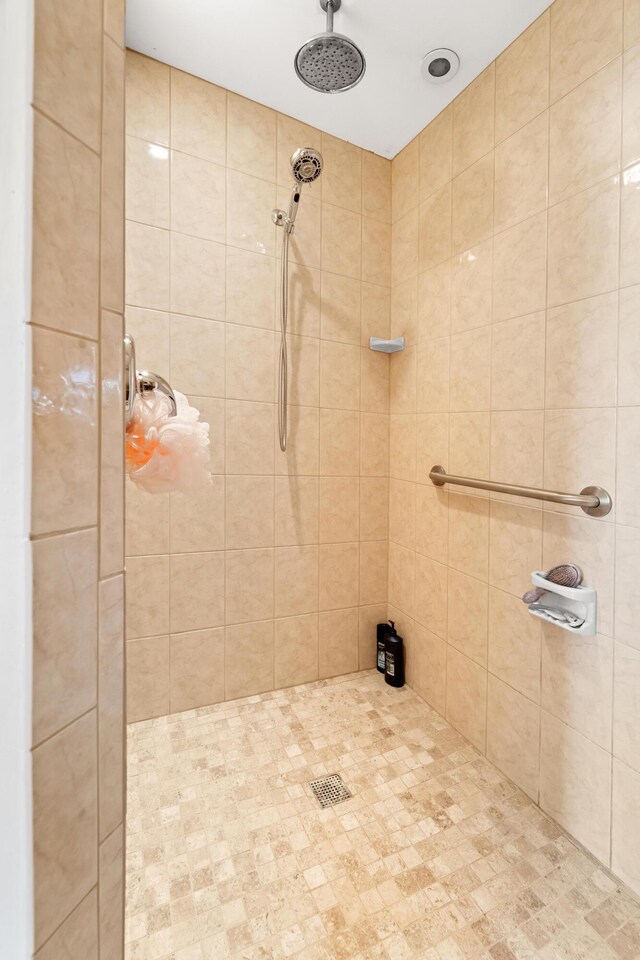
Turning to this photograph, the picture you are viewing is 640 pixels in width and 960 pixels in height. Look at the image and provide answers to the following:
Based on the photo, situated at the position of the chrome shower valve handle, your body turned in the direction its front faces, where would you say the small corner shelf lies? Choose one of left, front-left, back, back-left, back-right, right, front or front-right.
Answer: front-left

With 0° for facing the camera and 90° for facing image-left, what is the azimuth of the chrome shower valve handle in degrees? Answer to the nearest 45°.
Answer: approximately 270°

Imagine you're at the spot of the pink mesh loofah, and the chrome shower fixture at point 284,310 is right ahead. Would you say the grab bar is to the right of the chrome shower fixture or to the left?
right

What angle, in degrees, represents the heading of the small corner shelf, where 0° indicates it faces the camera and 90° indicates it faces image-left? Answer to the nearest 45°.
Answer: approximately 0°

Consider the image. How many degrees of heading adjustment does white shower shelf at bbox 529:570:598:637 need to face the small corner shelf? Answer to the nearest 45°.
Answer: approximately 90° to its right

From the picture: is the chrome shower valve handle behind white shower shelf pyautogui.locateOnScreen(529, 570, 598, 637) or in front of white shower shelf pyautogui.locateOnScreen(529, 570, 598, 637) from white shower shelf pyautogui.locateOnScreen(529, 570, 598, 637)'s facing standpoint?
in front

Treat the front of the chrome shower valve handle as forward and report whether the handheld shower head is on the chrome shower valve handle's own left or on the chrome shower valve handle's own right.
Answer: on the chrome shower valve handle's own left

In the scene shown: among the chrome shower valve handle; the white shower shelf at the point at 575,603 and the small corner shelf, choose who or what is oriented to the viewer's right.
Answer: the chrome shower valve handle

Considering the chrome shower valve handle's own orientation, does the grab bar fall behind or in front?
in front

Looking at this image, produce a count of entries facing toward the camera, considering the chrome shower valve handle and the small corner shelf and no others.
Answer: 1
